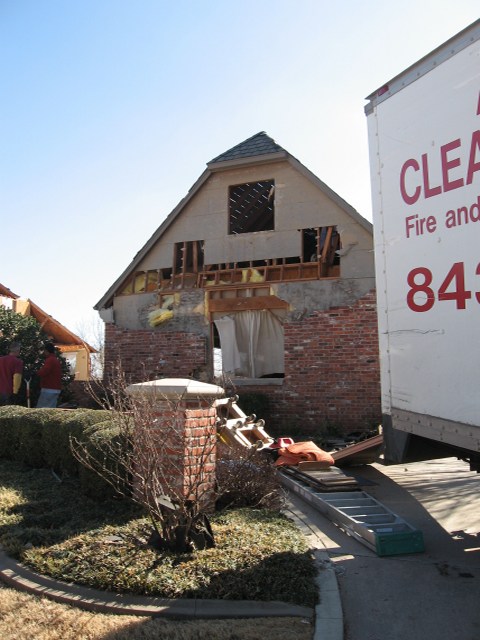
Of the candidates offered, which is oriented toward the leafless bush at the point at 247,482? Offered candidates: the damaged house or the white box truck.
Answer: the damaged house

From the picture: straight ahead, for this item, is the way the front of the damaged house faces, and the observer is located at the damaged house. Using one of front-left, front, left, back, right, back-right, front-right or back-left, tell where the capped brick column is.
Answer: front

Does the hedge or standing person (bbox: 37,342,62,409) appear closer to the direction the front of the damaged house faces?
the hedge

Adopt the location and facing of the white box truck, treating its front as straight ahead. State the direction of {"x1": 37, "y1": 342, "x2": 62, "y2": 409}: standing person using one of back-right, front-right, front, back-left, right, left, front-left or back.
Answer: back

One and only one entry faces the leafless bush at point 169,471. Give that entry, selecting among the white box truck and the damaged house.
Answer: the damaged house

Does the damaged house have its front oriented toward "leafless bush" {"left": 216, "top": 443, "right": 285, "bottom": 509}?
yes

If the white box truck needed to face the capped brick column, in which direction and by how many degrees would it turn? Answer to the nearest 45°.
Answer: approximately 135° to its right

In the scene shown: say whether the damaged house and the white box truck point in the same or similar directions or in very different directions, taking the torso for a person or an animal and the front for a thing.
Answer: same or similar directions

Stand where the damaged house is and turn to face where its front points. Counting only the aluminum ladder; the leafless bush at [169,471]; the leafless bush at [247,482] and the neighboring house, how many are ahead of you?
3

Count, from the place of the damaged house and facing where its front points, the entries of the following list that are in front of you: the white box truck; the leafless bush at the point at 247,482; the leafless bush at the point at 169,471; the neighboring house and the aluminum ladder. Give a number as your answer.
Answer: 4

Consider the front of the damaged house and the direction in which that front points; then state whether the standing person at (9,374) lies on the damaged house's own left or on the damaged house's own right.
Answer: on the damaged house's own right

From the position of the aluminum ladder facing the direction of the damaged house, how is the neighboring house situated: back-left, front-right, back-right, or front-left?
front-left

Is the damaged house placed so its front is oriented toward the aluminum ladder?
yes

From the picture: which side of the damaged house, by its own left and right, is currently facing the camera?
front
